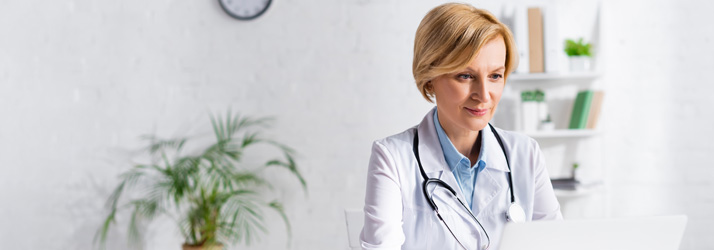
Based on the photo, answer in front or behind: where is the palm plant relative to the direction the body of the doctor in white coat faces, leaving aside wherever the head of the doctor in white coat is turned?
behind

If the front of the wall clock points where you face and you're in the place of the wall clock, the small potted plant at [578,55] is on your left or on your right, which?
on your left

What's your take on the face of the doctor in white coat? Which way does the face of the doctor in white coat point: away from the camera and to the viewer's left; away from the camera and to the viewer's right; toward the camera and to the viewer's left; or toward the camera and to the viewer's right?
toward the camera and to the viewer's right

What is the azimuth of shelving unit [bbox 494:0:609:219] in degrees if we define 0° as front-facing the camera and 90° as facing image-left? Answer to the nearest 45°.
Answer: approximately 0°

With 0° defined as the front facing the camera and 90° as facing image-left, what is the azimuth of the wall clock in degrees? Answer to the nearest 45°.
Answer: approximately 0°

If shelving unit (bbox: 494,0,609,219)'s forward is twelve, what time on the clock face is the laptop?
The laptop is roughly at 12 o'clock from the shelving unit.

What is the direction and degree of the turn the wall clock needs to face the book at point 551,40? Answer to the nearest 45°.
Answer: approximately 45° to its left

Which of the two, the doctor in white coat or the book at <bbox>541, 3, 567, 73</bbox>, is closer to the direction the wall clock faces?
the doctor in white coat

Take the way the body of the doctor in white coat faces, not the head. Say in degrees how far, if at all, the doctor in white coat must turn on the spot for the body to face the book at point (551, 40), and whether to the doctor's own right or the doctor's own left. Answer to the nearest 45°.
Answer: approximately 135° to the doctor's own left

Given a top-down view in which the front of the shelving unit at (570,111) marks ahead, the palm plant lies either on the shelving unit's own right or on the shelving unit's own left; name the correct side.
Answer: on the shelving unit's own right

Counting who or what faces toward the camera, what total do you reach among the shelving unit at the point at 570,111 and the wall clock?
2

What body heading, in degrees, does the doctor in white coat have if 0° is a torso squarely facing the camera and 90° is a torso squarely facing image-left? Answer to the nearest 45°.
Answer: approximately 315°

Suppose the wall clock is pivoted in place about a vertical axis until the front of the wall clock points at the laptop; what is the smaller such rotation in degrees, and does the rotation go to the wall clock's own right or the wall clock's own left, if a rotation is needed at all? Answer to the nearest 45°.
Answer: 0° — it already faces it
